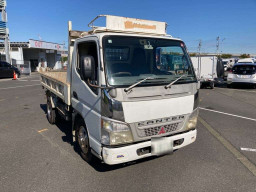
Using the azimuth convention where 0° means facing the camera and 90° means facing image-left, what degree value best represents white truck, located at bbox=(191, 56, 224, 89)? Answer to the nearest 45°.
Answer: approximately 180°

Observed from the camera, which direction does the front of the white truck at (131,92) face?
facing the viewer and to the right of the viewer

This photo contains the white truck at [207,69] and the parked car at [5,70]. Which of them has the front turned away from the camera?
the white truck

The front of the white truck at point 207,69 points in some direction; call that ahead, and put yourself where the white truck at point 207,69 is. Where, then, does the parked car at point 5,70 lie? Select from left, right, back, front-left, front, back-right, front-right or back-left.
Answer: left
